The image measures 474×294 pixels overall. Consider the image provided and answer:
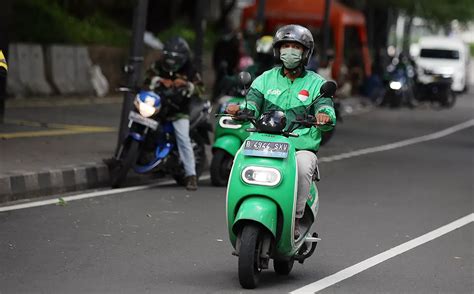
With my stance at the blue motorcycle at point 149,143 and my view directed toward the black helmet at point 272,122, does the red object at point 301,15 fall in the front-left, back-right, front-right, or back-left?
back-left

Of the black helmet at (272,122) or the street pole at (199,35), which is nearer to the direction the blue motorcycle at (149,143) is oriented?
the black helmet

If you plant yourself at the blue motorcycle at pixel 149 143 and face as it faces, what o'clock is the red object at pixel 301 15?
The red object is roughly at 5 o'clock from the blue motorcycle.

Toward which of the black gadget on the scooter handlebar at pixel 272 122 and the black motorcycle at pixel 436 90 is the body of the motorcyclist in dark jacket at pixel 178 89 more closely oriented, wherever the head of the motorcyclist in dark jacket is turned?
the black gadget on the scooter handlebar

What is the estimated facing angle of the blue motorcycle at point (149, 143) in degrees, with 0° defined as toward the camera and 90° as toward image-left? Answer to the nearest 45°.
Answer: approximately 45°
